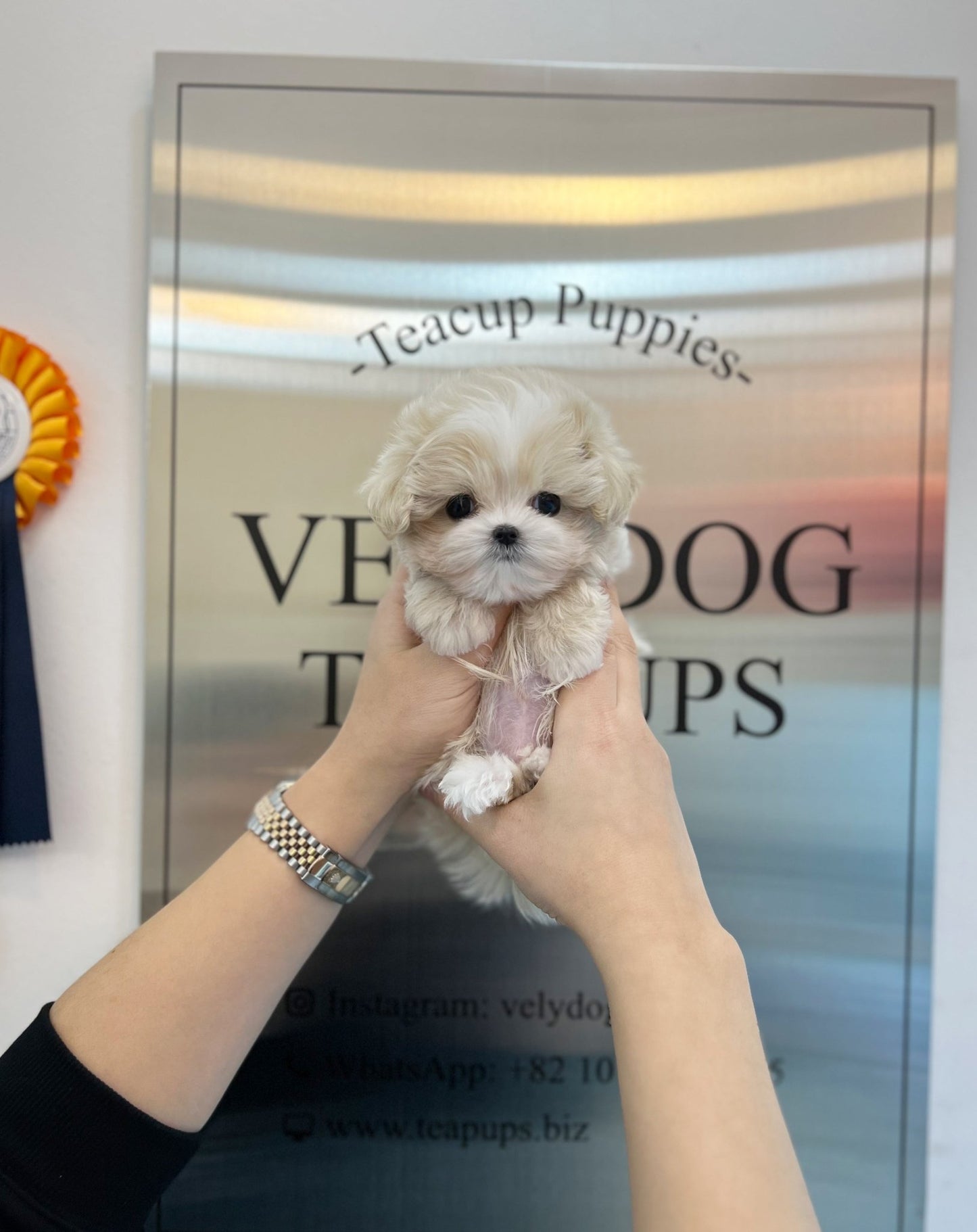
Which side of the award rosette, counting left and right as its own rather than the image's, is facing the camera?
front

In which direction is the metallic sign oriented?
toward the camera

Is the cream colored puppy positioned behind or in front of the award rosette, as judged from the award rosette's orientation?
in front
